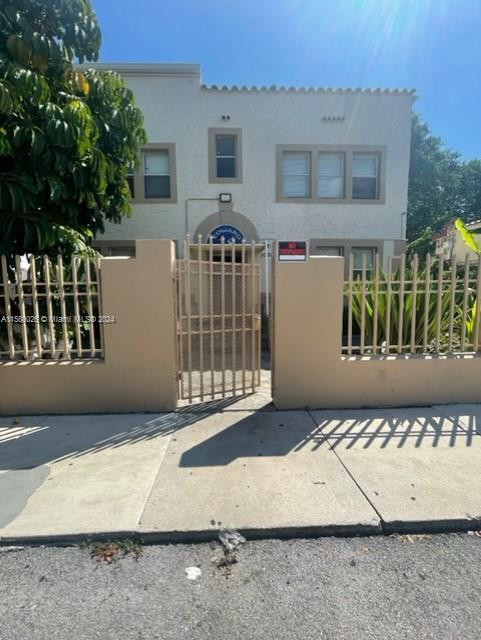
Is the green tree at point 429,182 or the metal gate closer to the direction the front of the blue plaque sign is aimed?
the metal gate

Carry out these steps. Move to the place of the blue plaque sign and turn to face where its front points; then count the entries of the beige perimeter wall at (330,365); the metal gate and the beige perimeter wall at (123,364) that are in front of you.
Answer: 3

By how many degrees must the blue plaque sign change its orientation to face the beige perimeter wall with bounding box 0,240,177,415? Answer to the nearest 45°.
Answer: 0° — it already faces it

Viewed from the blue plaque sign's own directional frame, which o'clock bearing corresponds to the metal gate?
The metal gate is roughly at 12 o'clock from the blue plaque sign.

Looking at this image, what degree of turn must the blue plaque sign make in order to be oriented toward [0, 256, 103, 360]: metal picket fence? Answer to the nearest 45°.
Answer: approximately 45° to its right

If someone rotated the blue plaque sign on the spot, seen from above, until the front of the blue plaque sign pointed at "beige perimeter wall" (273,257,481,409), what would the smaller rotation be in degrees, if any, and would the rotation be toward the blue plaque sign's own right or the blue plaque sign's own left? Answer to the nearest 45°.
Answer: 0° — it already faces it

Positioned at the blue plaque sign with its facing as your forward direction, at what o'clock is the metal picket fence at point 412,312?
The metal picket fence is roughly at 11 o'clock from the blue plaque sign.

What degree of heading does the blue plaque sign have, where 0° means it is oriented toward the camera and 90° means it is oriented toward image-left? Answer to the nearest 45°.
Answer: approximately 0°

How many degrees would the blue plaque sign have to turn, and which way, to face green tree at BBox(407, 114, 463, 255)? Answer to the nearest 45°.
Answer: approximately 135° to its left

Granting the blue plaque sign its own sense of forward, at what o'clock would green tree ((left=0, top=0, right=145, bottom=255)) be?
The green tree is roughly at 1 o'clock from the blue plaque sign.
